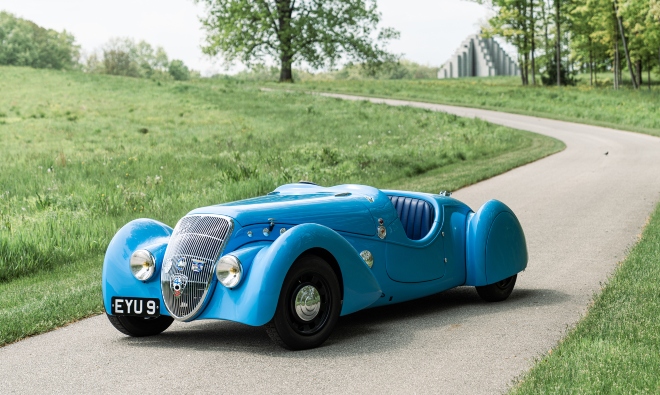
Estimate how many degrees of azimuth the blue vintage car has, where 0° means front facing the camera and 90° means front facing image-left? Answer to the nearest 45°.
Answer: approximately 45°
